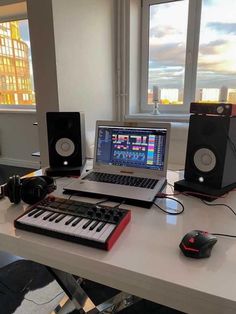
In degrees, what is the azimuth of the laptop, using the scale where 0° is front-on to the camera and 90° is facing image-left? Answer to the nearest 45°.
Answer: approximately 45°

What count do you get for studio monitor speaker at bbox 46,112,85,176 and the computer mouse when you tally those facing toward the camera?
1

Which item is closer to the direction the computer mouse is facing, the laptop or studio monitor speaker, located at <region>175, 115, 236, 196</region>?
the studio monitor speaker

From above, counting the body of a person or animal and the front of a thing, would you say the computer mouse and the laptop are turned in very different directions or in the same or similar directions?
very different directions

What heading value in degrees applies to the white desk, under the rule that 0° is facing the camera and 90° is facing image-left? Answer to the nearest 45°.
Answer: approximately 45°

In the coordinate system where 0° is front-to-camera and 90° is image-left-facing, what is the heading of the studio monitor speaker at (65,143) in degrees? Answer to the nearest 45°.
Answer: approximately 0°

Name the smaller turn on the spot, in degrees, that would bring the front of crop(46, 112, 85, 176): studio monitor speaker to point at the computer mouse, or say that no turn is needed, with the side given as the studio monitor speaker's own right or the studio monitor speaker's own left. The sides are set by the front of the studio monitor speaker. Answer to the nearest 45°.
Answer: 0° — it already faces it

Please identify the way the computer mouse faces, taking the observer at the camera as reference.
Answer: facing away from the viewer and to the right of the viewer

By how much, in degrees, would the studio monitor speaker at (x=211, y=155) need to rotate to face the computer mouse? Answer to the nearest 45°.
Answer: approximately 45° to its left
